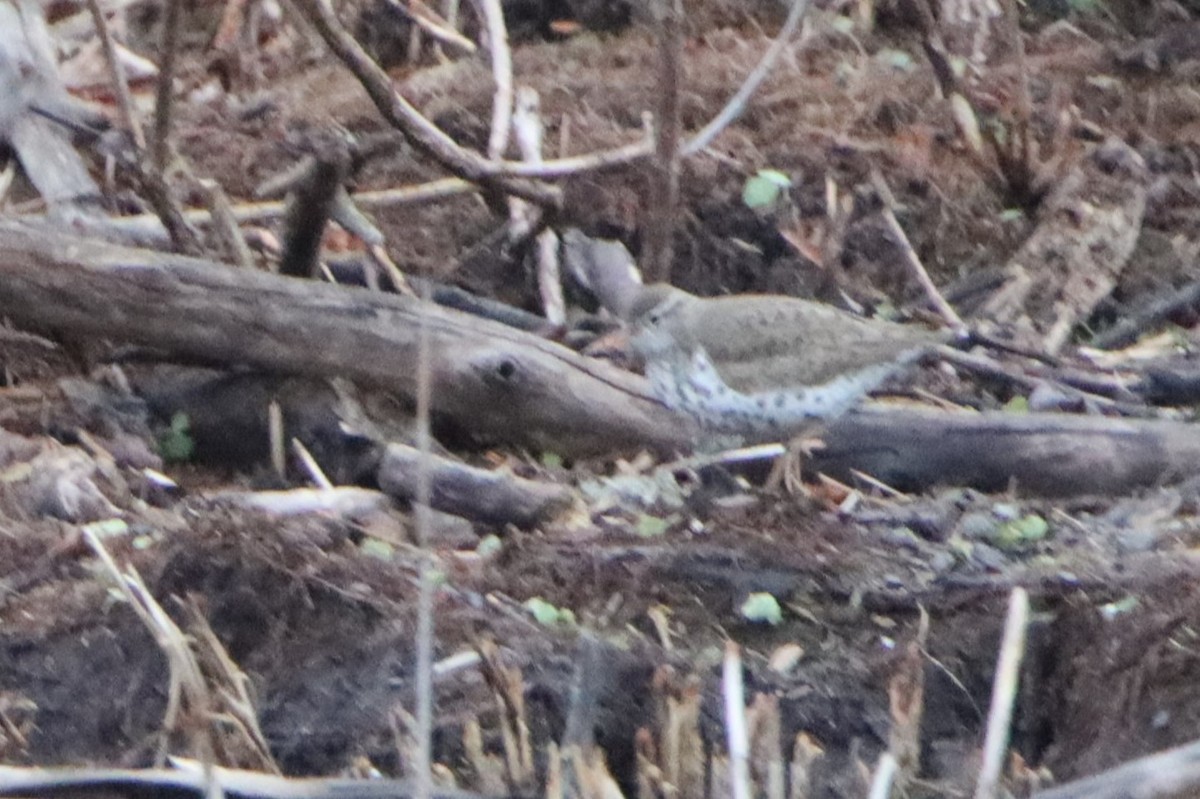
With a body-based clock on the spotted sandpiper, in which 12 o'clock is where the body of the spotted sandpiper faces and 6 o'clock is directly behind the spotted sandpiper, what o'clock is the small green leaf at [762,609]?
The small green leaf is roughly at 9 o'clock from the spotted sandpiper.

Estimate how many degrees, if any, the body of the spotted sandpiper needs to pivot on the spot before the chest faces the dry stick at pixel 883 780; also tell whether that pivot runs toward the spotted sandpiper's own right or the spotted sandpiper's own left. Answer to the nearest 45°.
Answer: approximately 90° to the spotted sandpiper's own left

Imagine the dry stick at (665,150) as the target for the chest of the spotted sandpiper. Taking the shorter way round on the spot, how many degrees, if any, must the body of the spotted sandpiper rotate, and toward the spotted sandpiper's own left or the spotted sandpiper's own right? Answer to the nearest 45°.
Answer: approximately 90° to the spotted sandpiper's own right

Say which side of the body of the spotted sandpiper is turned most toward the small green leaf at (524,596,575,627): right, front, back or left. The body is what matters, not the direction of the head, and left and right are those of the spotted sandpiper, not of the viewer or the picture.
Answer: left

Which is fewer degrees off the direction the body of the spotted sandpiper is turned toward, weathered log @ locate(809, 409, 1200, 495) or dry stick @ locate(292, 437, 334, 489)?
the dry stick

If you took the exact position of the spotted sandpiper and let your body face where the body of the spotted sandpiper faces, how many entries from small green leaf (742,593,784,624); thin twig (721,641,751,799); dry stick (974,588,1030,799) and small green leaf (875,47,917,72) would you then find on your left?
3

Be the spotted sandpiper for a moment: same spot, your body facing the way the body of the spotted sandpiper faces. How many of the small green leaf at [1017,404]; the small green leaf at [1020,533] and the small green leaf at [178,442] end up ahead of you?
1

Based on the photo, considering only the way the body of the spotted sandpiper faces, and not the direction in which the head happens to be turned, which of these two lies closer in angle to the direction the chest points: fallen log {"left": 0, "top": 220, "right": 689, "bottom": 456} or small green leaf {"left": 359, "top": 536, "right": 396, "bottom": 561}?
the fallen log

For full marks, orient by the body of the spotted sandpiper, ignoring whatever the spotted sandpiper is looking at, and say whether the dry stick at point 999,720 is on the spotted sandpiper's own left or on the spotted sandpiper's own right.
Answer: on the spotted sandpiper's own left

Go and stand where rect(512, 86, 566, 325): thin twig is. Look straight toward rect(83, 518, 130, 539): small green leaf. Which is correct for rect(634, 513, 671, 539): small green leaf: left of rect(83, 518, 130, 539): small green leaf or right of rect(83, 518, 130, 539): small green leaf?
left

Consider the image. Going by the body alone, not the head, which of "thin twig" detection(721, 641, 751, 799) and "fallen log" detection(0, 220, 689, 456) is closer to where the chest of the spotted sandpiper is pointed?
the fallen log

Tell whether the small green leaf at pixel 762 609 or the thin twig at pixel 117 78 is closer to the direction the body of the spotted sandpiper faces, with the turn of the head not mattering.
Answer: the thin twig

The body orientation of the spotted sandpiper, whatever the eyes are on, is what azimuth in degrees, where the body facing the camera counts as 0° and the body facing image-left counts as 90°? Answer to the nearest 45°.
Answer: approximately 90°

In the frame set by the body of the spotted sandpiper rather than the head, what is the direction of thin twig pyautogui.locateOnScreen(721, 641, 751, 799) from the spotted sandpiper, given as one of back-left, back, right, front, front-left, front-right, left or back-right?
left

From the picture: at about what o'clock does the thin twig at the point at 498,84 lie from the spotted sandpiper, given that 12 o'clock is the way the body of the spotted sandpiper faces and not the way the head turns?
The thin twig is roughly at 2 o'clock from the spotted sandpiper.

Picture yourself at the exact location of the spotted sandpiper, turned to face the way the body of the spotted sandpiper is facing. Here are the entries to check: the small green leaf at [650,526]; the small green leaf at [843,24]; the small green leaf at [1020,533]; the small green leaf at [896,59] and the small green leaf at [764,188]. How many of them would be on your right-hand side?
3

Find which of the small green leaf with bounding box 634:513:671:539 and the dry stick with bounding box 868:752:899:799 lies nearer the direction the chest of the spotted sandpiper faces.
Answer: the small green leaf
